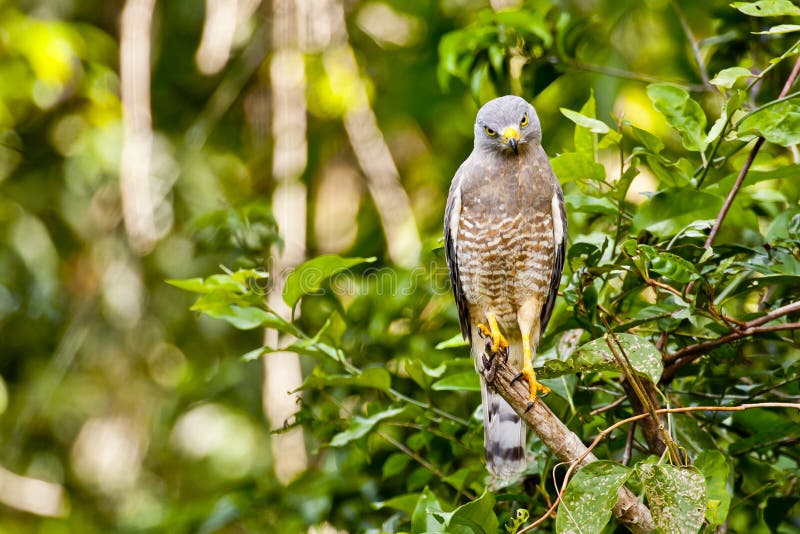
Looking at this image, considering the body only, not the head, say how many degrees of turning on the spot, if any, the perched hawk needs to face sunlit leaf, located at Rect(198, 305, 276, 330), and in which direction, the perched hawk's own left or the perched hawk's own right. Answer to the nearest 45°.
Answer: approximately 45° to the perched hawk's own right

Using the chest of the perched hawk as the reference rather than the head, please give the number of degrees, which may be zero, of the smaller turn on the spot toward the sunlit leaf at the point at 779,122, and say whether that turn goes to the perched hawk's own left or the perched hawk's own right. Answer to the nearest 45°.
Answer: approximately 45° to the perched hawk's own left

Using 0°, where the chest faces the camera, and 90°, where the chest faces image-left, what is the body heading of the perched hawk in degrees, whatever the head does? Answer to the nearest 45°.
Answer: approximately 0°

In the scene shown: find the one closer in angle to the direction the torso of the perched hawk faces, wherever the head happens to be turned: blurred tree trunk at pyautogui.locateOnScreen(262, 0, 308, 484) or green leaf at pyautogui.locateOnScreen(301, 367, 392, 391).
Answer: the green leaf

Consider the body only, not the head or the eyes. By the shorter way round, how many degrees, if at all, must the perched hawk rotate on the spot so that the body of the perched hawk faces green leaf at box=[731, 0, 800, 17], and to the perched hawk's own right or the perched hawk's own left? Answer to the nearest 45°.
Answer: approximately 45° to the perched hawk's own left

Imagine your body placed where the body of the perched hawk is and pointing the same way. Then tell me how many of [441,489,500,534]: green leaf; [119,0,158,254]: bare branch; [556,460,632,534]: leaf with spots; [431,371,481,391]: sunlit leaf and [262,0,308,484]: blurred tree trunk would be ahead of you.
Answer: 2

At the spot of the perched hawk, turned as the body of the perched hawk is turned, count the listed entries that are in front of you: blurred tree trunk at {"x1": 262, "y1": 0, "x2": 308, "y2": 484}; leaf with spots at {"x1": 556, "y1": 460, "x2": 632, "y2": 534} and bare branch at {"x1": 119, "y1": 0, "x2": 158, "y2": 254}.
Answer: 1
